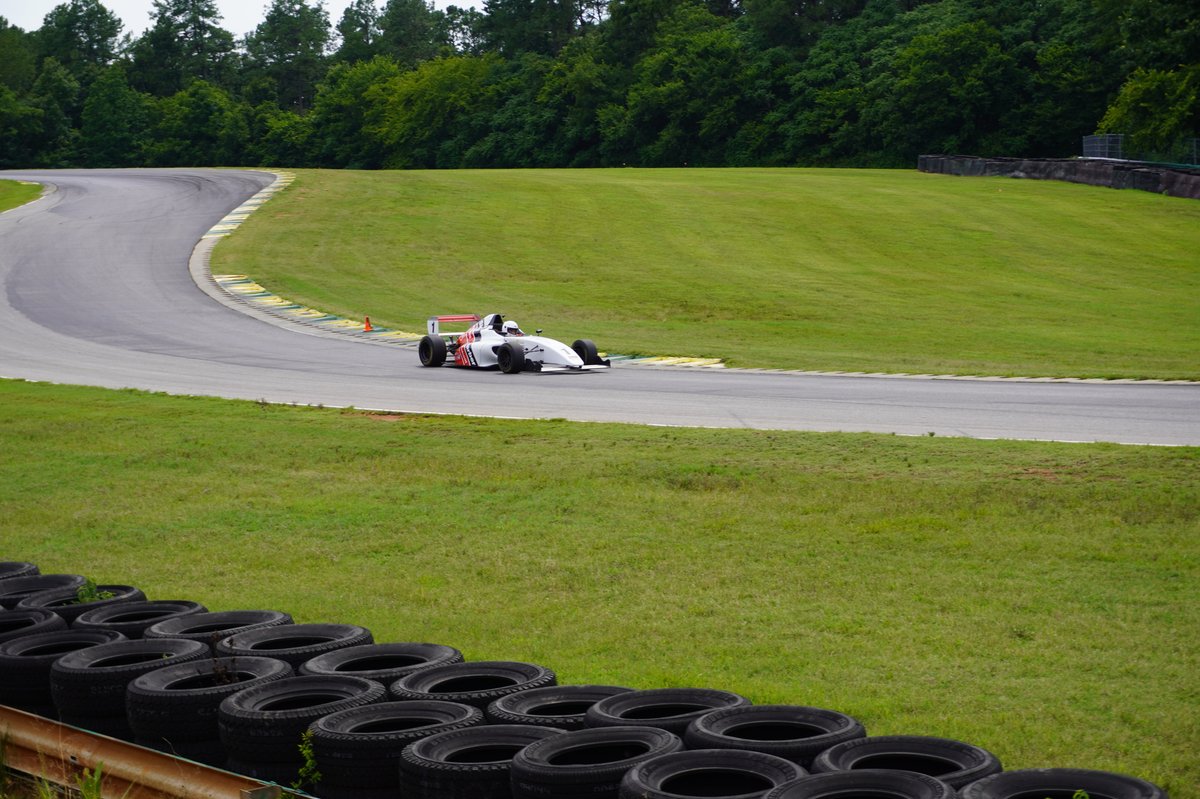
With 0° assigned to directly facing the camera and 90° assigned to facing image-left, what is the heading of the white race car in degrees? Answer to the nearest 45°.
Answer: approximately 315°

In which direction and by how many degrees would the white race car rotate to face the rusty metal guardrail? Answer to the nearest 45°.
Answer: approximately 45° to its right
